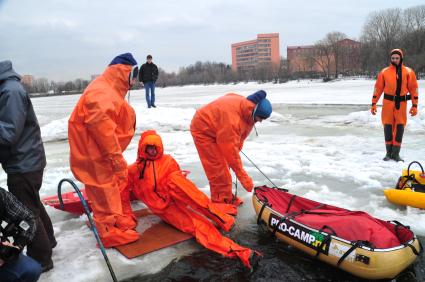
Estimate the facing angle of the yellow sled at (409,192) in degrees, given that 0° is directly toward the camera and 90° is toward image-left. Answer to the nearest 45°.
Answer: approximately 90°

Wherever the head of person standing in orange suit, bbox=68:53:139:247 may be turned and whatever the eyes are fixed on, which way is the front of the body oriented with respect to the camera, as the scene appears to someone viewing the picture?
to the viewer's right

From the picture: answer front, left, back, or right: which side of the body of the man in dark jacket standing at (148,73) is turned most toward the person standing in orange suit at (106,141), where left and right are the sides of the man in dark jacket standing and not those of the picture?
front

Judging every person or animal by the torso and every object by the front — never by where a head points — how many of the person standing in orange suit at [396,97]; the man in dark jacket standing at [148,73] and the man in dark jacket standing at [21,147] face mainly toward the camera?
2

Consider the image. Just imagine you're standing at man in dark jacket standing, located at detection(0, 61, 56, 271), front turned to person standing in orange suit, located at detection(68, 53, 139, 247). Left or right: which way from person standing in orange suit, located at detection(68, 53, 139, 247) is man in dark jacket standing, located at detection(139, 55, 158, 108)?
left

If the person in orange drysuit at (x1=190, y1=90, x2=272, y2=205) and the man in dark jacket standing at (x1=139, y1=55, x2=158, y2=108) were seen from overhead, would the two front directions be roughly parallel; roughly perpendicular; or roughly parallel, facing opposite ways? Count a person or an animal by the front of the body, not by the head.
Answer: roughly perpendicular

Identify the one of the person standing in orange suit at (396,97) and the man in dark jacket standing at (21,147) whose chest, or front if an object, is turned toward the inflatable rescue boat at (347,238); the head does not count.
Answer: the person standing in orange suit

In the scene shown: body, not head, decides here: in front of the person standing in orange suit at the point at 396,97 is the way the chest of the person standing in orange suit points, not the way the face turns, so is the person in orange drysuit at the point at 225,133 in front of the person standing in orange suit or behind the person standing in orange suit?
in front

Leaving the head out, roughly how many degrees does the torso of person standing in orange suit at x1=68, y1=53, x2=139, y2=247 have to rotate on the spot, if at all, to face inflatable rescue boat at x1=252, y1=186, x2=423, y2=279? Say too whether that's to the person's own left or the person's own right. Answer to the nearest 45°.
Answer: approximately 45° to the person's own right

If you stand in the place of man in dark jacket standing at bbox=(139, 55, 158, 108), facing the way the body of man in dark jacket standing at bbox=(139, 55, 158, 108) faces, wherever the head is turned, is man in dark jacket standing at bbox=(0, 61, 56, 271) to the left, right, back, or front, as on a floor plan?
front
